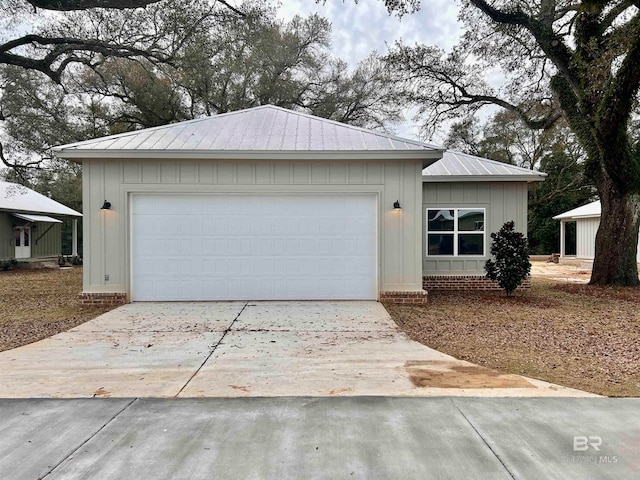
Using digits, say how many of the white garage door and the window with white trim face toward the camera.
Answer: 2

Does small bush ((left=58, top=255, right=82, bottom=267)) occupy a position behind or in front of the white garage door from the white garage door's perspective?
behind

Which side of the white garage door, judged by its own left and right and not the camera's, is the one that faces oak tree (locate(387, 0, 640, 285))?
left

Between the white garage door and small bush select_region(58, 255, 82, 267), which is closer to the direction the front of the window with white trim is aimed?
the white garage door

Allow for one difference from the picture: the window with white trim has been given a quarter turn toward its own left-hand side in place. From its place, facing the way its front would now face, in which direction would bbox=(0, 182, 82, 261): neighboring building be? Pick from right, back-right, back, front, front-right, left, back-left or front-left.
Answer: back

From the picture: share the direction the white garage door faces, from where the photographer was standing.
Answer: facing the viewer

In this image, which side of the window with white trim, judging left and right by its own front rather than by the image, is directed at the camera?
front

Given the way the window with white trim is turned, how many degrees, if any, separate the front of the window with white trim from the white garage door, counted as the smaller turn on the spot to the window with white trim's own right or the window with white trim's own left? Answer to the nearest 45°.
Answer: approximately 45° to the window with white trim's own right

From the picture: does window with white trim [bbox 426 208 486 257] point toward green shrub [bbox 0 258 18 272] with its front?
no

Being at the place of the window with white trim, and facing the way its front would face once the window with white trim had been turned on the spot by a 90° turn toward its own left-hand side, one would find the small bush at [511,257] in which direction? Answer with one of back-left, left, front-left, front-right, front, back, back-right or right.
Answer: front-right

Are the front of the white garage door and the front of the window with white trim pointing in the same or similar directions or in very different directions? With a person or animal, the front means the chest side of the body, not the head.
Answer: same or similar directions

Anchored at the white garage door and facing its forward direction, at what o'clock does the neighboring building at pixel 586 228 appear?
The neighboring building is roughly at 8 o'clock from the white garage door.

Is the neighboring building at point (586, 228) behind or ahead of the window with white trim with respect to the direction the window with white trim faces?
behind

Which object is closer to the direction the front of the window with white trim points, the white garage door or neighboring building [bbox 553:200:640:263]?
the white garage door

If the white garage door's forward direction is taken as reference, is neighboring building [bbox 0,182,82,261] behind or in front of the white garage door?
behind
